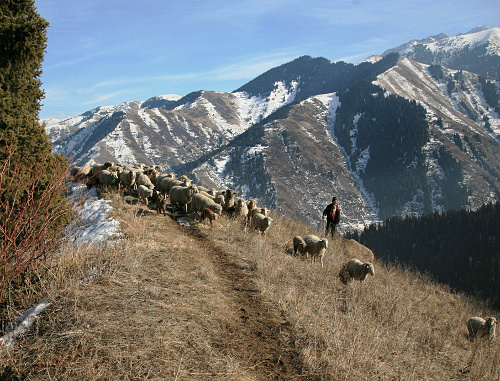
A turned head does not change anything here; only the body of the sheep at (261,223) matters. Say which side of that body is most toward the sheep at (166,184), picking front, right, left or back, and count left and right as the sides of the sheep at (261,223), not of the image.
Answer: back

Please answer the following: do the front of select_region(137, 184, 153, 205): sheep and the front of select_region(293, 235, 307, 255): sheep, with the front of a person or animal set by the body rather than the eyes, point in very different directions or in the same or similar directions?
same or similar directions

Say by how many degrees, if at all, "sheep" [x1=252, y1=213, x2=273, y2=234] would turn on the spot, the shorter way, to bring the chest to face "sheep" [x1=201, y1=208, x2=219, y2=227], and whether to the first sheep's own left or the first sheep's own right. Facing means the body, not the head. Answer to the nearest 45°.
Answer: approximately 90° to the first sheep's own right

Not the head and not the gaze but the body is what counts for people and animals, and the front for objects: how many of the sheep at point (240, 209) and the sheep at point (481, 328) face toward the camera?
1

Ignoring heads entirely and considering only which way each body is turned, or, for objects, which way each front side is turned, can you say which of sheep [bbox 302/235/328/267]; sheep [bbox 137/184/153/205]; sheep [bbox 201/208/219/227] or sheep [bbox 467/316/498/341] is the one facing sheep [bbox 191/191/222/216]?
sheep [bbox 137/184/153/205]

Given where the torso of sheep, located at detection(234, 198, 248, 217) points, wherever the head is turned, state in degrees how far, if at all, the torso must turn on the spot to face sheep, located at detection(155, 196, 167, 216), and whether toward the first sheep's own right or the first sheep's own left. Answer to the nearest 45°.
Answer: approximately 45° to the first sheep's own right

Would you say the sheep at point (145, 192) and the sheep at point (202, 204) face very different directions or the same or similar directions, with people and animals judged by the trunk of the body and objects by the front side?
same or similar directions
